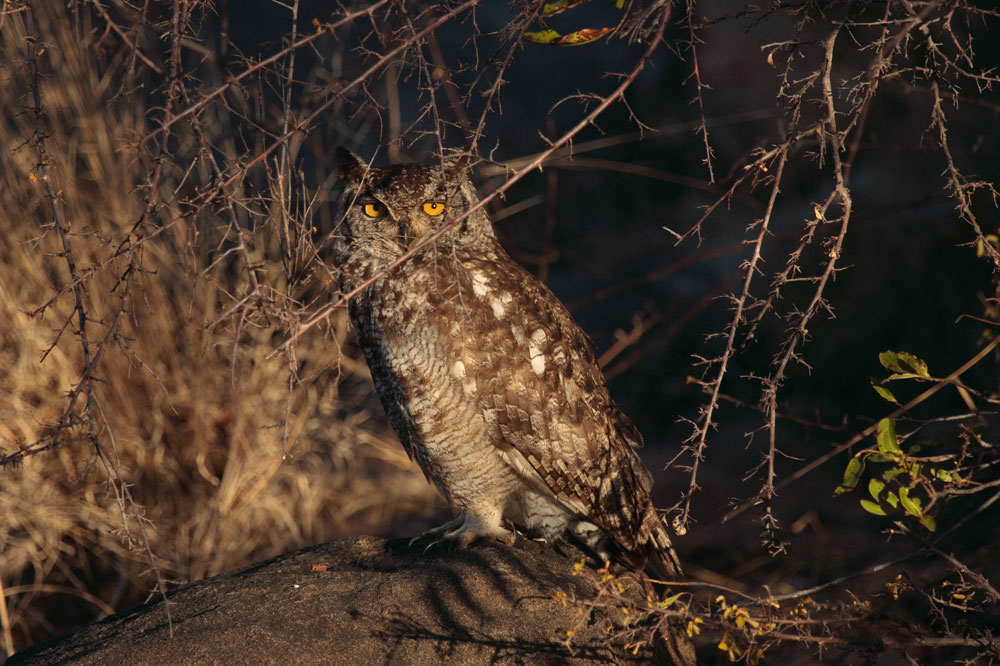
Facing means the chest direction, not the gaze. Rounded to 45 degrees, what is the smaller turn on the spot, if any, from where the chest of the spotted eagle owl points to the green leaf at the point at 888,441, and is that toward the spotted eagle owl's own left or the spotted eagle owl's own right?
approximately 90° to the spotted eagle owl's own left

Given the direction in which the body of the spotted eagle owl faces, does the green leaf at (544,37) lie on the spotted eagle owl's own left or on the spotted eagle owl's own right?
on the spotted eagle owl's own left

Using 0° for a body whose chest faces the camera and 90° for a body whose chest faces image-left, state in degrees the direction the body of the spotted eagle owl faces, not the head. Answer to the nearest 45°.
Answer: approximately 45°

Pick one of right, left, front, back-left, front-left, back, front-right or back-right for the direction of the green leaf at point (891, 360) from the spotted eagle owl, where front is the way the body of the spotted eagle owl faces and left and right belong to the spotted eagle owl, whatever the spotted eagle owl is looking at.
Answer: left
